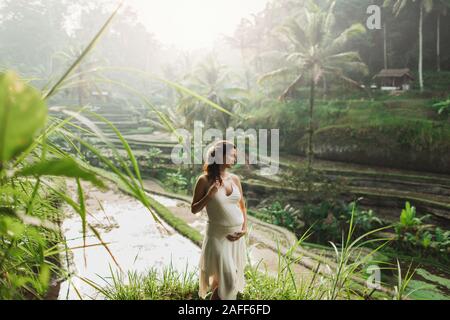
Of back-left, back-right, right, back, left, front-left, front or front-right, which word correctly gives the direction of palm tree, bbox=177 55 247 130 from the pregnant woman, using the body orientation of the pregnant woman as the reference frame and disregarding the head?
back-left

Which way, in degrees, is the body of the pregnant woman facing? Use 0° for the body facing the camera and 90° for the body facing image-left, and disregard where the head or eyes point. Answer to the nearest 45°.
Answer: approximately 315°

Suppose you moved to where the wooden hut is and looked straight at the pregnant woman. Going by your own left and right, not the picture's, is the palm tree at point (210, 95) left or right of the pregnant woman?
right

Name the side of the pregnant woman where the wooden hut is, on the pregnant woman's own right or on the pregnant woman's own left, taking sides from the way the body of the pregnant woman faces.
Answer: on the pregnant woman's own left
